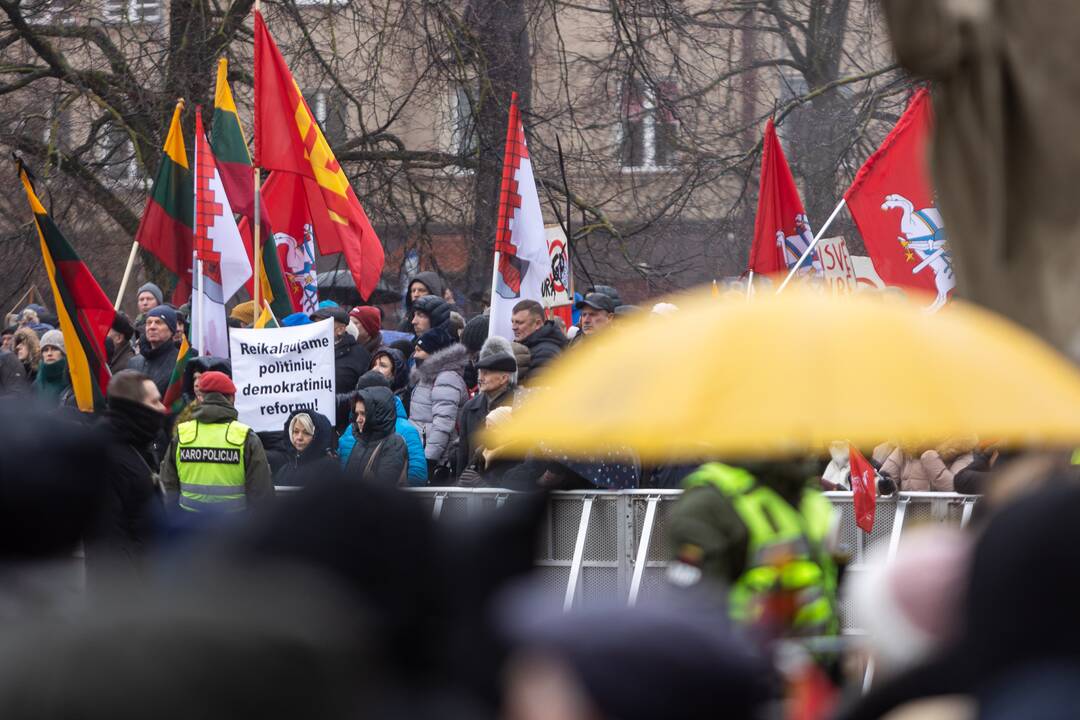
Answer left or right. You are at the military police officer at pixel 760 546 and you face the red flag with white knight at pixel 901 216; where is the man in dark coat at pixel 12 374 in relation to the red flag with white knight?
left

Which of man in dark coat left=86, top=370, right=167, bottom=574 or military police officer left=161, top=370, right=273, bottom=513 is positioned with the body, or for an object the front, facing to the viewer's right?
the man in dark coat

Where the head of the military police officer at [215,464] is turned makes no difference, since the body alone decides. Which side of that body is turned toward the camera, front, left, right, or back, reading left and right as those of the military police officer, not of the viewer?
back

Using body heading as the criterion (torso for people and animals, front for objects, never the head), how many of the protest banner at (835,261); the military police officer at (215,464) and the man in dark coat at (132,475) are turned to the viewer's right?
1

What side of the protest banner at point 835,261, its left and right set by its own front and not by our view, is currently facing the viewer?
front

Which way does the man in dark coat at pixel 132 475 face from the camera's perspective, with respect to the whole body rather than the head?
to the viewer's right

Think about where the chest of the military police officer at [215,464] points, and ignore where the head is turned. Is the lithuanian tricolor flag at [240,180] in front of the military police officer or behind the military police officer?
in front

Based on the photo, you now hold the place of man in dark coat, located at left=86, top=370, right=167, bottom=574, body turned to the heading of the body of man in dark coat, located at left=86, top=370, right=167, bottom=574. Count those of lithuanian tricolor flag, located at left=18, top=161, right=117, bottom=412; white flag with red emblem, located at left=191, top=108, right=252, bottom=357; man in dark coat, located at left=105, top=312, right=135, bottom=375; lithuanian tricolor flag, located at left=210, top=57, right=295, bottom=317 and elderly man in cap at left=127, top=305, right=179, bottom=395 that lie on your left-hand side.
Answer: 5

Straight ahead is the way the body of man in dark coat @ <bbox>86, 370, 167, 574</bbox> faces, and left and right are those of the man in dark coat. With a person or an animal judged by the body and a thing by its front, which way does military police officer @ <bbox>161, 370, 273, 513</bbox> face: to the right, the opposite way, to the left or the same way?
to the left

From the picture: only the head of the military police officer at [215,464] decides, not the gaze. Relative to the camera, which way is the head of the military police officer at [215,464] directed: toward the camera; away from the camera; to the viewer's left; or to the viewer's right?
away from the camera

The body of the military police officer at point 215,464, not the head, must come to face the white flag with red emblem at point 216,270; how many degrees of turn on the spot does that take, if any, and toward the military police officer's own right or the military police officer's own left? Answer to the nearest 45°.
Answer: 0° — they already face it

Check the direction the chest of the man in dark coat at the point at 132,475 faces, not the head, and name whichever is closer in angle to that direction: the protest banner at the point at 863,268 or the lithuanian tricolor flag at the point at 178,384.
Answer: the protest banner
